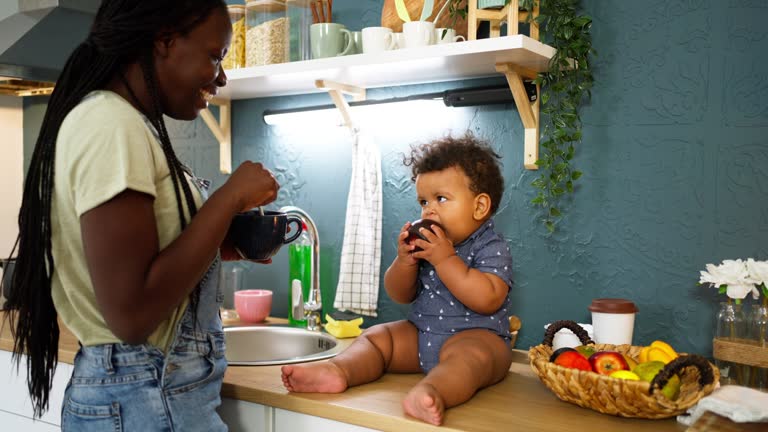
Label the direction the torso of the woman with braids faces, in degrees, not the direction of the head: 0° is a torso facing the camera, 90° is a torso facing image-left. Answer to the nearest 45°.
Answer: approximately 270°

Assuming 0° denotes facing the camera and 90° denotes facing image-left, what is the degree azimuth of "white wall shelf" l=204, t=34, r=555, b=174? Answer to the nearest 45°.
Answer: approximately 45°

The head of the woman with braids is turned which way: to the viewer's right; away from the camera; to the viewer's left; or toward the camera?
to the viewer's right

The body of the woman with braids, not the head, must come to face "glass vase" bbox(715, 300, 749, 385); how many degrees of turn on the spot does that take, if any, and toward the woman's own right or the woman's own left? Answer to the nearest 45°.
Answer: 0° — they already face it

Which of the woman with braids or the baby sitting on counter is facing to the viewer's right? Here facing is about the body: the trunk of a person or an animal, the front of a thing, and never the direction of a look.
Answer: the woman with braids

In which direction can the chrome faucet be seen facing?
to the viewer's left

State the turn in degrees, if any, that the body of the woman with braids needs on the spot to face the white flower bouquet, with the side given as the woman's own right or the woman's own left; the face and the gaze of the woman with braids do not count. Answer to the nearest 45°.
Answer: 0° — they already face it

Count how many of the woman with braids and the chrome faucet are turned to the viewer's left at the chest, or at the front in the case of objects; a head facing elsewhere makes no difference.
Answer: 1

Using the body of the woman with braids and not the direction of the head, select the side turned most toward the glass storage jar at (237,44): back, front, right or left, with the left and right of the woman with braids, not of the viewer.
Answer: left

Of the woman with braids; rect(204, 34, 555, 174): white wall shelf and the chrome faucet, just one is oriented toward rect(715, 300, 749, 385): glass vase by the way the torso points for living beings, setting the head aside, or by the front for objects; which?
the woman with braids

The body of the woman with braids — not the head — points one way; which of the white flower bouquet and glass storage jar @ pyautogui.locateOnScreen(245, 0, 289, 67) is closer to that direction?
the white flower bouquet
